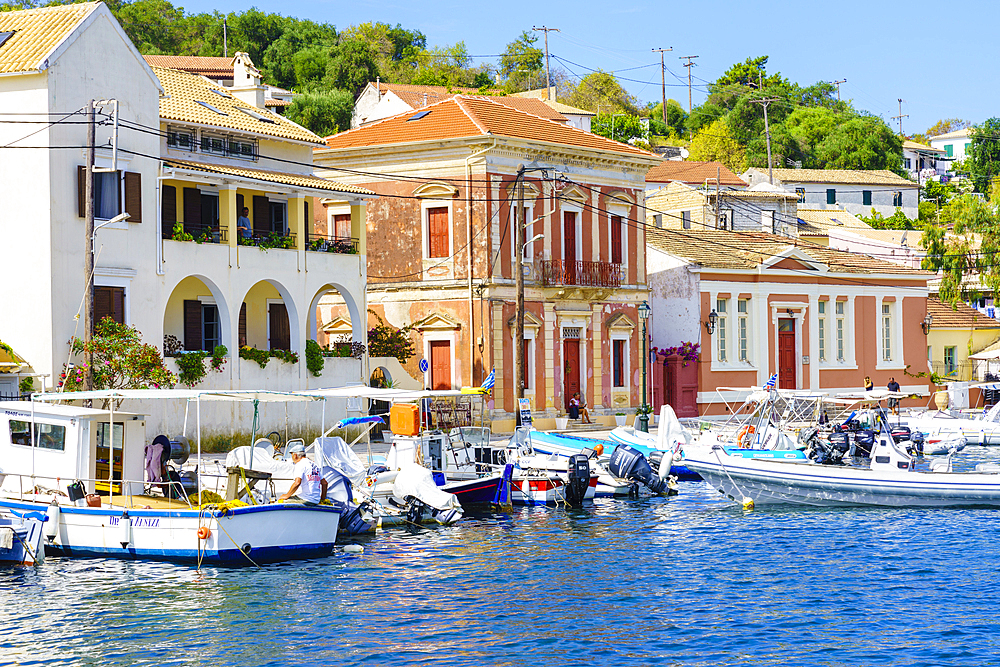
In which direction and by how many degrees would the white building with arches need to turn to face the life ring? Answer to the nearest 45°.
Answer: approximately 45° to its left

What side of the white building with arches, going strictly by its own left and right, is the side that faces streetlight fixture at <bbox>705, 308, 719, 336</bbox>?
left

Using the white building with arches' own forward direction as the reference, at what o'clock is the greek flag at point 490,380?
The greek flag is roughly at 10 o'clock from the white building with arches.

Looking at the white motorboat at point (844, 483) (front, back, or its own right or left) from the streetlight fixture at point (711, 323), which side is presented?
right

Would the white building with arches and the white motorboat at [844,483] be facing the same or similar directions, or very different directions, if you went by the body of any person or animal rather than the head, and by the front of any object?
very different directions

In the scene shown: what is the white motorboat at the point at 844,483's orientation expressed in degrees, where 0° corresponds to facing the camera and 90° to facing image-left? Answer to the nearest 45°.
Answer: approximately 90°

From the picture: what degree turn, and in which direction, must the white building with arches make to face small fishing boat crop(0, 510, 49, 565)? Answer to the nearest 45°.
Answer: approximately 45° to its right

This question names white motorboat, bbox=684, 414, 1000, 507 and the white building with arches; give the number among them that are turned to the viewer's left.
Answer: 1

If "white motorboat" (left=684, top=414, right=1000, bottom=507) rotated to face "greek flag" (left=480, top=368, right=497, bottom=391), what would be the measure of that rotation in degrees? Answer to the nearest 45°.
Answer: approximately 45° to its right

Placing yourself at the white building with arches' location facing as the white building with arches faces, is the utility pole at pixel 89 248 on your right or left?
on your right

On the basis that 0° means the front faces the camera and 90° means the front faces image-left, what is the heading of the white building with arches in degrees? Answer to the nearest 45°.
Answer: approximately 315°
